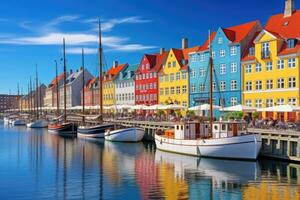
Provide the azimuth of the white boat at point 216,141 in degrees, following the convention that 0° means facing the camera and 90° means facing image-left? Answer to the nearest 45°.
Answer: approximately 315°
